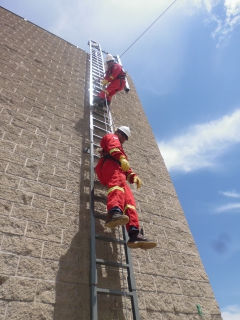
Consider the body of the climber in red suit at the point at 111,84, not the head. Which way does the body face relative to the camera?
to the viewer's left
